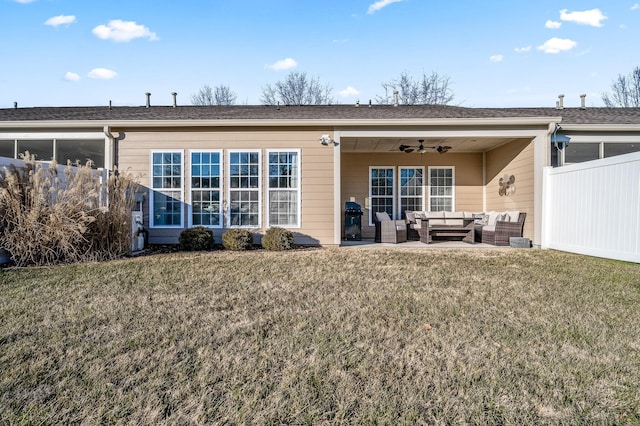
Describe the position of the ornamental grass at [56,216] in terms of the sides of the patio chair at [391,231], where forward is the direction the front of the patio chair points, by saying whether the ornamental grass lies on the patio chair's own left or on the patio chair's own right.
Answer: on the patio chair's own right

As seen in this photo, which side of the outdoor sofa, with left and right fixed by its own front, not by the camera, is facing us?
front

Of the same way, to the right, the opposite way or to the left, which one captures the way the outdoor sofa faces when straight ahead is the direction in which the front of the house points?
the opposite way

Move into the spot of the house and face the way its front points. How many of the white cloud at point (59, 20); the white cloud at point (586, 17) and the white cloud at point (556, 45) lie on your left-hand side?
1

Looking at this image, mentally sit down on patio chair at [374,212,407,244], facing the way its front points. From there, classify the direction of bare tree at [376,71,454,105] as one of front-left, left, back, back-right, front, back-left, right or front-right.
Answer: back-left

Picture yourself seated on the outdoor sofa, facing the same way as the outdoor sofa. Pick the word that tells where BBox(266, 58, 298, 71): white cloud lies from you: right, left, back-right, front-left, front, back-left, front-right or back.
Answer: back-right

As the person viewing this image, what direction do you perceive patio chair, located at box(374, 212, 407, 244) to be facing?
facing the viewer and to the right of the viewer
